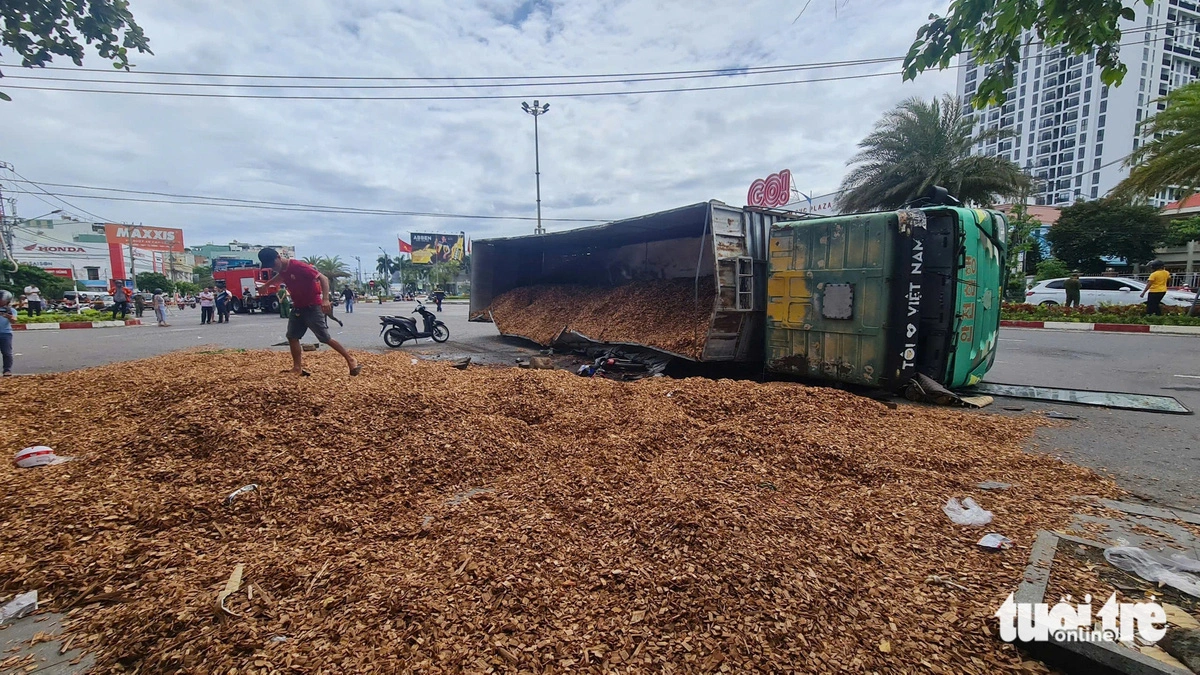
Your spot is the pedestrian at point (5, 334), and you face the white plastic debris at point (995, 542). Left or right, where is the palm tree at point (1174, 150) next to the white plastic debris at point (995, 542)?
left

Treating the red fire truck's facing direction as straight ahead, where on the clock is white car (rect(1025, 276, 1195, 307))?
The white car is roughly at 12 o'clock from the red fire truck.

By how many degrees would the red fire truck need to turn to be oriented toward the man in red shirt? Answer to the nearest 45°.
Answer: approximately 45° to its right

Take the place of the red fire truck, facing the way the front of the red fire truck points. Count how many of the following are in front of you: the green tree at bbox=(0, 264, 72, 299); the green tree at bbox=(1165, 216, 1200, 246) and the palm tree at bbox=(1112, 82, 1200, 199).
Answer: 2

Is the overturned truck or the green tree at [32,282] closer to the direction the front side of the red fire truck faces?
the overturned truck

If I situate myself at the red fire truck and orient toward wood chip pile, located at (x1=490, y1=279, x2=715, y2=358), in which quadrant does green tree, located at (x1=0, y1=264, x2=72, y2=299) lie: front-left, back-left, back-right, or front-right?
back-right

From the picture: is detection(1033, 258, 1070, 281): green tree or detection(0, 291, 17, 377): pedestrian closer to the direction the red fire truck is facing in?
the green tree

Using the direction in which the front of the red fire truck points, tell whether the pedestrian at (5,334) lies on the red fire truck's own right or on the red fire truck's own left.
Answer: on the red fire truck's own right

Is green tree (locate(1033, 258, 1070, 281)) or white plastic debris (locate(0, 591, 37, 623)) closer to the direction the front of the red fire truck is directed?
the green tree
